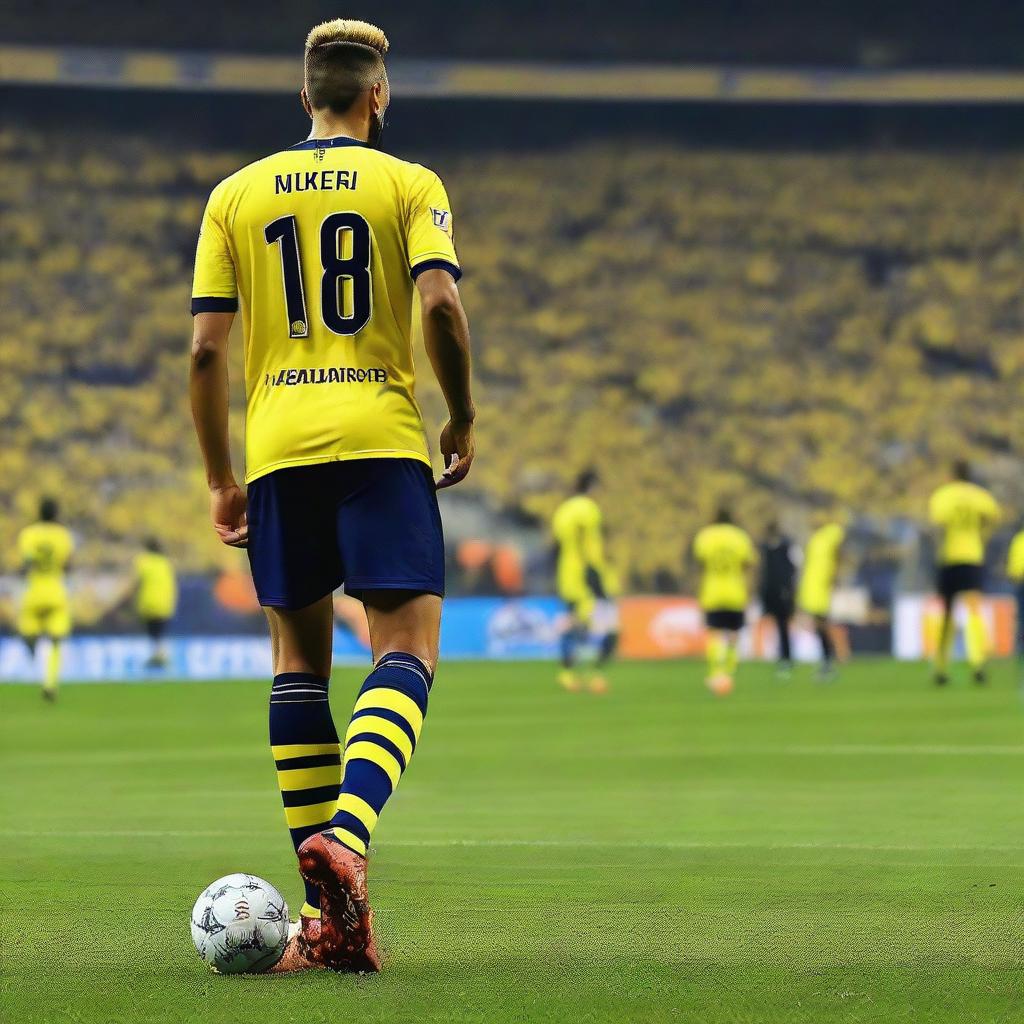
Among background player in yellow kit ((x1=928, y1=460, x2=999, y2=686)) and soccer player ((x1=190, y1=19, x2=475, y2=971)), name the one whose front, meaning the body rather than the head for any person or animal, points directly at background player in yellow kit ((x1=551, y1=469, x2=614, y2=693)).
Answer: the soccer player

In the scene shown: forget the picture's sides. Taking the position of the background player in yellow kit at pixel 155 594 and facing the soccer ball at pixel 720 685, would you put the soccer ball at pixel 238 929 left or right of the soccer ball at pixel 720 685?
right

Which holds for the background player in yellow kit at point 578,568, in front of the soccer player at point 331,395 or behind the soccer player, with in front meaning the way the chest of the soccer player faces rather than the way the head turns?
in front

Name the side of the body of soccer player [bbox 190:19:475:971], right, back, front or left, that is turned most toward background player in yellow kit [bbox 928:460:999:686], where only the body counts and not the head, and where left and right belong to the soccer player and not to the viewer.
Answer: front

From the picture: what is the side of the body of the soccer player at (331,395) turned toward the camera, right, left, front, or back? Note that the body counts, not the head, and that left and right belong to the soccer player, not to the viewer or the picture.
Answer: back
